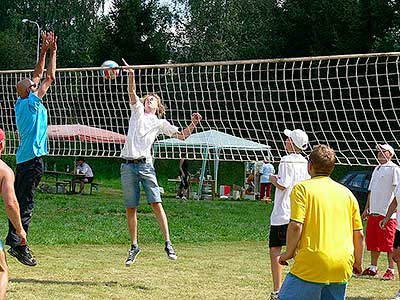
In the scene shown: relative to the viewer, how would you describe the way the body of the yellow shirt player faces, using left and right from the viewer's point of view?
facing away from the viewer

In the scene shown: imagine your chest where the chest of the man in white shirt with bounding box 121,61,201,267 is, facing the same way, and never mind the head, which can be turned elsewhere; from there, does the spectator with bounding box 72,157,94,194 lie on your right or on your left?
on your right

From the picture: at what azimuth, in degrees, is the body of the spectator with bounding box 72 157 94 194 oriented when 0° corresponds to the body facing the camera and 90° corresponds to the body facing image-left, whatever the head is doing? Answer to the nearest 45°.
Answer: approximately 45°

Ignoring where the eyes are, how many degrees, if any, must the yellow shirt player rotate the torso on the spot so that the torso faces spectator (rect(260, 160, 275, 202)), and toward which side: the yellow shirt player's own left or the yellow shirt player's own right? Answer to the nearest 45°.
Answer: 0° — they already face them

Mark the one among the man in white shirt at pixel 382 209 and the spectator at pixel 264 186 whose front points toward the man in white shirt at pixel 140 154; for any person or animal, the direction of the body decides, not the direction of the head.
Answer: the man in white shirt at pixel 382 209

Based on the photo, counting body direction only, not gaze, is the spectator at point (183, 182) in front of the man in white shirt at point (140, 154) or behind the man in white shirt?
behind

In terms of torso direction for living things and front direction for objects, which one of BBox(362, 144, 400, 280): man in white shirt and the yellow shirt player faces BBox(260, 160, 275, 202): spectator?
the yellow shirt player

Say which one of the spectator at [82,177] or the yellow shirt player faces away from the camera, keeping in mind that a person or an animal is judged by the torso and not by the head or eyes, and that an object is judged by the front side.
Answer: the yellow shirt player
